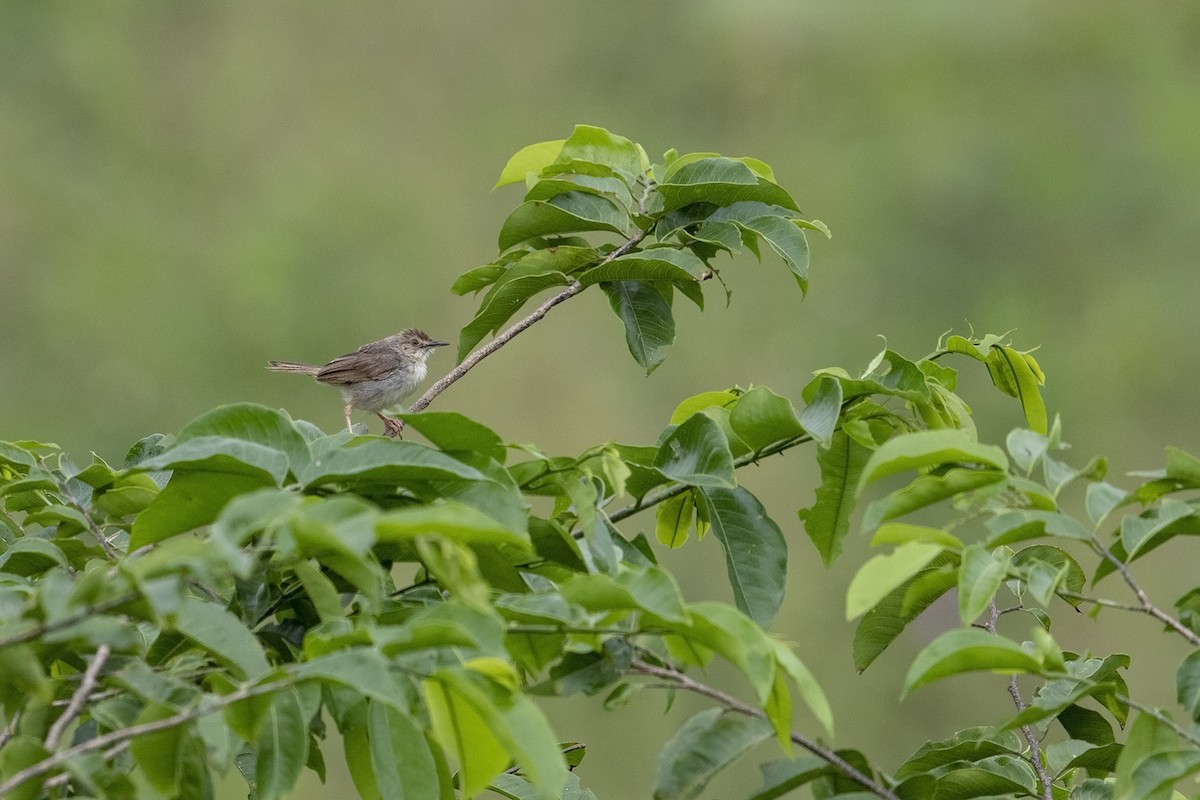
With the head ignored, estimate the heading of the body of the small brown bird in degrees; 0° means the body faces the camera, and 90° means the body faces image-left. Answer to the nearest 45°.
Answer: approximately 270°
